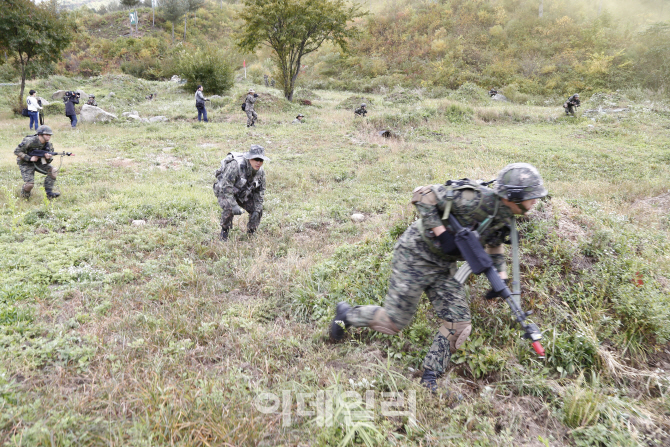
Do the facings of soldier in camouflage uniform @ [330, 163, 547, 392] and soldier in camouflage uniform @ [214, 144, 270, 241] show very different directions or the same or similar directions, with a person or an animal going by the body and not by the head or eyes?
same or similar directions

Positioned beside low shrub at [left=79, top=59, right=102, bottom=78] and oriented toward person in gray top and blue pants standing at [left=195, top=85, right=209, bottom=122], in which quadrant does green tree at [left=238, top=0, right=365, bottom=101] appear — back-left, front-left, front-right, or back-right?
front-left

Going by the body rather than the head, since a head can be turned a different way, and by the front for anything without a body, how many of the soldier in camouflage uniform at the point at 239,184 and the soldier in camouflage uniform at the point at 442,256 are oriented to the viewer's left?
0

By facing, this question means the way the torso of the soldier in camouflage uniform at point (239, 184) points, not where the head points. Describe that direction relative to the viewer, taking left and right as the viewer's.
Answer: facing the viewer and to the right of the viewer

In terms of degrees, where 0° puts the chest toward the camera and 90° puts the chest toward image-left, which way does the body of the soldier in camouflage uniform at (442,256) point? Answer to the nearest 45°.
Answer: approximately 270°

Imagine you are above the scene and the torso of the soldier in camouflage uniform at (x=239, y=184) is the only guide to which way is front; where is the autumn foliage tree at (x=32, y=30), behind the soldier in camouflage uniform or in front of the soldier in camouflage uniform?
behind

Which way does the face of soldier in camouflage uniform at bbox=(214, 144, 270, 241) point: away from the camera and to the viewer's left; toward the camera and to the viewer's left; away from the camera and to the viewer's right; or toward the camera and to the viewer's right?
toward the camera and to the viewer's right

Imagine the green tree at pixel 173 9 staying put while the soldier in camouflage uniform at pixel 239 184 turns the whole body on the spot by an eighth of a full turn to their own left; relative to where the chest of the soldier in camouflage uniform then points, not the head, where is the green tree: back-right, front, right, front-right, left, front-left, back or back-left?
left

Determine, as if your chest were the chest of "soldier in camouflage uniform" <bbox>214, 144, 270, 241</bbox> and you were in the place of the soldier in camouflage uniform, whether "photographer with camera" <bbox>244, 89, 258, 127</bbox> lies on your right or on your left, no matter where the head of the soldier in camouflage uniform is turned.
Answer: on your left

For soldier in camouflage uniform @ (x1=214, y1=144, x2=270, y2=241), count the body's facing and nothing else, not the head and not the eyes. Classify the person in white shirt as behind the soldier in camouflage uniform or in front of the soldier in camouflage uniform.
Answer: behind

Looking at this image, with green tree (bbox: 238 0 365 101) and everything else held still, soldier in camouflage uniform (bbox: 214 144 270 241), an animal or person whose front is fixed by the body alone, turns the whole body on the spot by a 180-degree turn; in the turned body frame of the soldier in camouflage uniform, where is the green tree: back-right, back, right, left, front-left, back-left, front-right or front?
front-right

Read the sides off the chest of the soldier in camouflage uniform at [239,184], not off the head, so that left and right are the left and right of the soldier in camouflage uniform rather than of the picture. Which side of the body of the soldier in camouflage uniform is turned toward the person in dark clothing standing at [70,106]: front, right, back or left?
back

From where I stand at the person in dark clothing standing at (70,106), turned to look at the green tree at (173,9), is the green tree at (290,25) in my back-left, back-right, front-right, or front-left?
front-right
